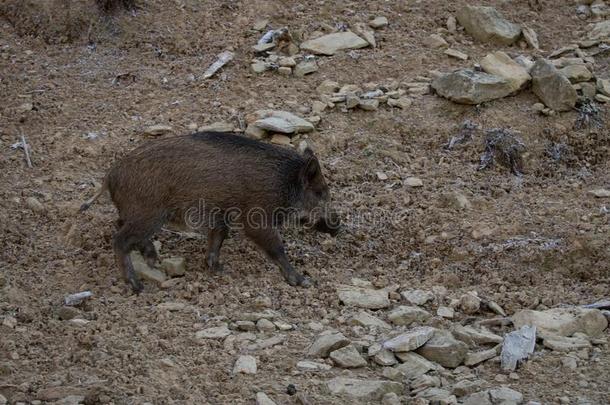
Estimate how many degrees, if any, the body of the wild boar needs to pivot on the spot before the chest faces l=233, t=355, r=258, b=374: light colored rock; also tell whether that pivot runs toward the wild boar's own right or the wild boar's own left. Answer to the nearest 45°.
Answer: approximately 90° to the wild boar's own right

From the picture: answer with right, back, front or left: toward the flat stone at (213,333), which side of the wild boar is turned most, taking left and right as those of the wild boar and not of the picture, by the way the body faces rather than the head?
right

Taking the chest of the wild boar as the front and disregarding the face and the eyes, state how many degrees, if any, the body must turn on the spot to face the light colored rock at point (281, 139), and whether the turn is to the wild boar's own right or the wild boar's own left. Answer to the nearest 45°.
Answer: approximately 45° to the wild boar's own left

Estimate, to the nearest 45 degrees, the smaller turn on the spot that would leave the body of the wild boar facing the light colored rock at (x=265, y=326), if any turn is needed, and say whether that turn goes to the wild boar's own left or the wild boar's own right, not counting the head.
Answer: approximately 90° to the wild boar's own right

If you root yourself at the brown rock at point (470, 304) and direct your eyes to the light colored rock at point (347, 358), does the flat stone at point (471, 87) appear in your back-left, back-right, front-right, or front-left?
back-right

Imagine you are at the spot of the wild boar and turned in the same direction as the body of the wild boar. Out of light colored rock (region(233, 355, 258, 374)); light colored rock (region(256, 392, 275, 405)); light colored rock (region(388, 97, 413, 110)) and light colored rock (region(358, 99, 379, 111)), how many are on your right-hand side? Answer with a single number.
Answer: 2

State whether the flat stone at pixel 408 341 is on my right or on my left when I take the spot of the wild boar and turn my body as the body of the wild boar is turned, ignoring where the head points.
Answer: on my right

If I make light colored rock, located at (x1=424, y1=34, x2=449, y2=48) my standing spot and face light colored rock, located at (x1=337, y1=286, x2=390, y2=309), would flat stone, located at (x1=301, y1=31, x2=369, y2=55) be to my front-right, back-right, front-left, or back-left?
front-right

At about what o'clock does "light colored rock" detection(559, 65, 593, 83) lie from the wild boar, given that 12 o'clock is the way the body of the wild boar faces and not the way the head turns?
The light colored rock is roughly at 11 o'clock from the wild boar.

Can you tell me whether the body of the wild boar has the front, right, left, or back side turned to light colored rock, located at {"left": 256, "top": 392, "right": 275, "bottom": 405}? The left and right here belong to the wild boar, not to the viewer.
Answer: right

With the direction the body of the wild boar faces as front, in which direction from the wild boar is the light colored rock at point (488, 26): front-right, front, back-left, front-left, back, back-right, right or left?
front-left

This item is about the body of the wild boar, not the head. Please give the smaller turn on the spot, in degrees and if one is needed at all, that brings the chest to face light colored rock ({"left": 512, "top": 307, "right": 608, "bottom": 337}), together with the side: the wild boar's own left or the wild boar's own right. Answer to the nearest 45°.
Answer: approximately 45° to the wild boar's own right

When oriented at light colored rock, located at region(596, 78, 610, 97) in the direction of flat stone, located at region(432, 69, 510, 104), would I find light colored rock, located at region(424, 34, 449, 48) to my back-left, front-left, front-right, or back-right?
front-right

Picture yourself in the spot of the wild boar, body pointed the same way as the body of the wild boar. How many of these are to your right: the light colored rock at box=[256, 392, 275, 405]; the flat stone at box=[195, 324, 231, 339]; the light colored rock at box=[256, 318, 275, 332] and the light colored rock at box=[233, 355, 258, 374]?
4

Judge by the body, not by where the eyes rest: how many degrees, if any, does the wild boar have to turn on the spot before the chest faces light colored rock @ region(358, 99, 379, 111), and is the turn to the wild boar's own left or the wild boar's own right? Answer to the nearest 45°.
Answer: approximately 45° to the wild boar's own left

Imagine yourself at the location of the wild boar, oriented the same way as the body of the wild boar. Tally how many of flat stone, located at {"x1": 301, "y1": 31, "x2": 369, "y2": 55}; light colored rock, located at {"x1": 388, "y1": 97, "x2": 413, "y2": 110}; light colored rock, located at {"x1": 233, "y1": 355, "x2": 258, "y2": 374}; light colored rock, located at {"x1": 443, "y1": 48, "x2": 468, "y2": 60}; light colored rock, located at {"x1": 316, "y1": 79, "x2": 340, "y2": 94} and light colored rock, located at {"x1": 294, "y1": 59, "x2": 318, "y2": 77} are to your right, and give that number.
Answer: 1

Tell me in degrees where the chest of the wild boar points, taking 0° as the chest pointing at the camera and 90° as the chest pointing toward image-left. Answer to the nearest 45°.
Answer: approximately 270°

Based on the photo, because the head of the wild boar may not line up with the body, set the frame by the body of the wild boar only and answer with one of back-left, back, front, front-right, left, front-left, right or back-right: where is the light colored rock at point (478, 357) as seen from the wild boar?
front-right

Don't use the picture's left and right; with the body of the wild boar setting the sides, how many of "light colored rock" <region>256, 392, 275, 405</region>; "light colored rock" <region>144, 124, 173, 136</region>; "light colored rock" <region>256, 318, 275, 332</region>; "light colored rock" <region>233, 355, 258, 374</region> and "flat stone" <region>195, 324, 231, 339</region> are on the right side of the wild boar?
4

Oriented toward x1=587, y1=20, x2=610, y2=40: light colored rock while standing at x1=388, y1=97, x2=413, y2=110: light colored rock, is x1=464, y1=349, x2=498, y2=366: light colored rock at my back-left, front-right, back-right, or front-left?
back-right
